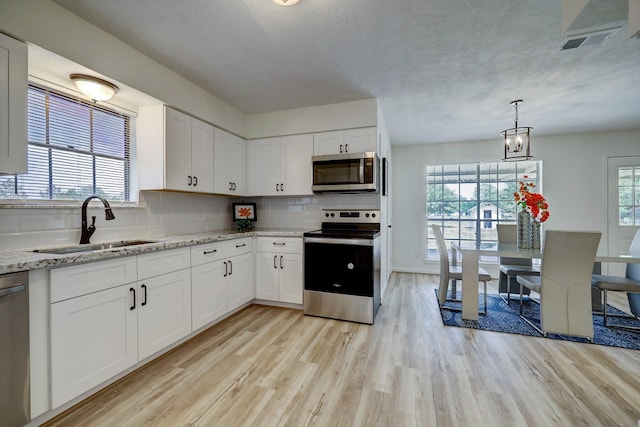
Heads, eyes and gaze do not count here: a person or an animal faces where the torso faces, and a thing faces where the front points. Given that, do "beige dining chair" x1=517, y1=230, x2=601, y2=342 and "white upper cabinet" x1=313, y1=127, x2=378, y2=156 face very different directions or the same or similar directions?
very different directions

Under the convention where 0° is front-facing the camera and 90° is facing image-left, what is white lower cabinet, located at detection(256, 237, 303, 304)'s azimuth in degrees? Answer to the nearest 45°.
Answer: approximately 0°

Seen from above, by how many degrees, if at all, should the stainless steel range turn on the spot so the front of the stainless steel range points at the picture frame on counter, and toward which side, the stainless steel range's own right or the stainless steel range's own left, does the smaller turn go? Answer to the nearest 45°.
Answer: approximately 135° to the stainless steel range's own right

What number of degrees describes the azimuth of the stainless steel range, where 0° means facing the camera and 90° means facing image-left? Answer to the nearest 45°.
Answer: approximately 0°

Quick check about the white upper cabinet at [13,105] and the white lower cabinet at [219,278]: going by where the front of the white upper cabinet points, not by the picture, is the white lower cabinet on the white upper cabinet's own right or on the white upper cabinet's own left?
on the white upper cabinet's own left

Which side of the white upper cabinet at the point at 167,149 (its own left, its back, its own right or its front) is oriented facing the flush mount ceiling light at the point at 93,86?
right

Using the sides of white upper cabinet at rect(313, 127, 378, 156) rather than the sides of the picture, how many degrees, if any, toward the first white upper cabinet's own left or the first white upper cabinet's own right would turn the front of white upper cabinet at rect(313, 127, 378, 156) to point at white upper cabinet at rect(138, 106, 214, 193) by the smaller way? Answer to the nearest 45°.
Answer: approximately 45° to the first white upper cabinet's own right
